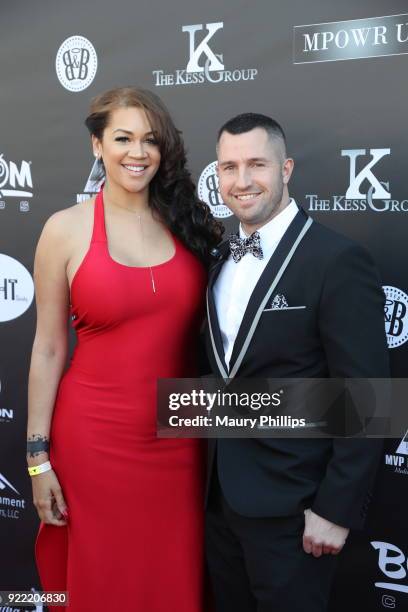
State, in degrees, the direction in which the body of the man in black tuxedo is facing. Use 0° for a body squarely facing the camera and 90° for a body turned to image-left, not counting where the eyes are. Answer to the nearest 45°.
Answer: approximately 45°
